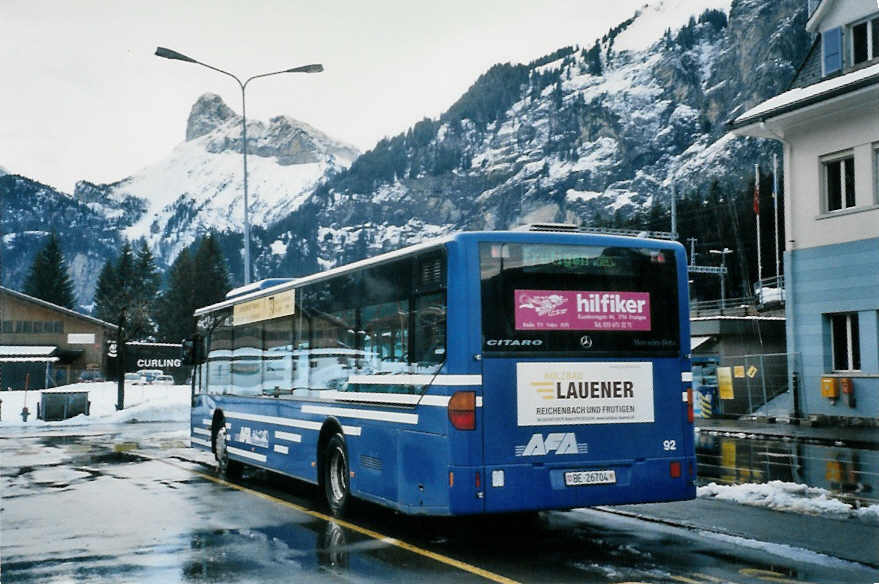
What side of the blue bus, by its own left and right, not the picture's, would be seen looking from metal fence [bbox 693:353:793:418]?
right

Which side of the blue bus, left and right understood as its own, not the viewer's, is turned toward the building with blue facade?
right

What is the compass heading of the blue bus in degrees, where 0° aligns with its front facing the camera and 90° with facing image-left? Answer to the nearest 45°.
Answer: approximately 135°

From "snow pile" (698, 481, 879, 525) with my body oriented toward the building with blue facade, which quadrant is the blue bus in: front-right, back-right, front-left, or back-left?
front-left

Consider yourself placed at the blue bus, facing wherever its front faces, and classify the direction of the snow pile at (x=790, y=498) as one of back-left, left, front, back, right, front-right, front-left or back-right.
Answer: right
